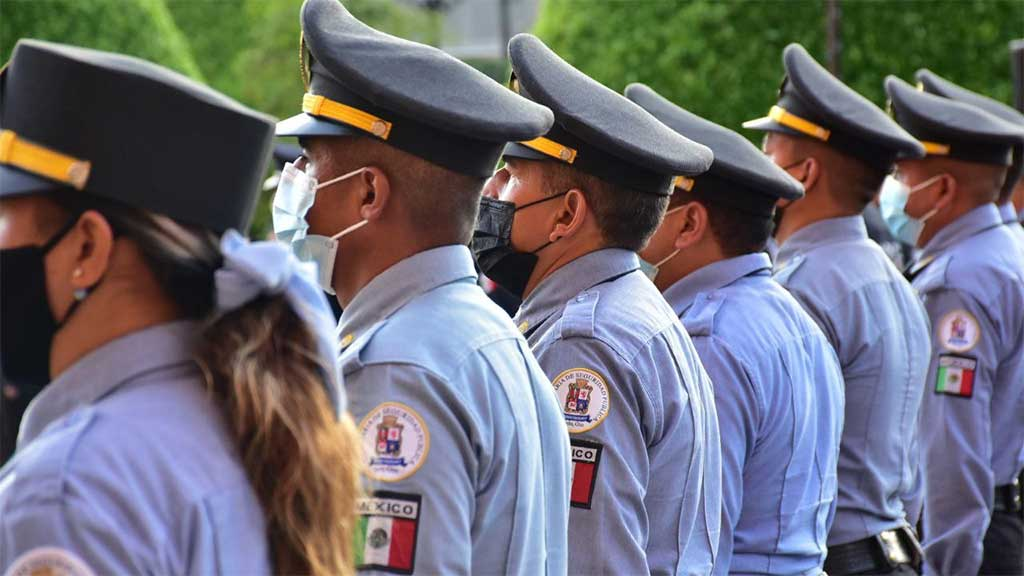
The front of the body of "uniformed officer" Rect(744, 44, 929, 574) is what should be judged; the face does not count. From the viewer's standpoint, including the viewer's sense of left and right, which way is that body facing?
facing away from the viewer and to the left of the viewer

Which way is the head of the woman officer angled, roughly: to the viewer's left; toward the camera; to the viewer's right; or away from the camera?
to the viewer's left

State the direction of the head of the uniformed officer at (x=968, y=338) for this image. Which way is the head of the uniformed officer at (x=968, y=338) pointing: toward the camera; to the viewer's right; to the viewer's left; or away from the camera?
to the viewer's left

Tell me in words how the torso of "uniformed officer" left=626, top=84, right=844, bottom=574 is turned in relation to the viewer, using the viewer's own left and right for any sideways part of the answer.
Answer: facing away from the viewer and to the left of the viewer

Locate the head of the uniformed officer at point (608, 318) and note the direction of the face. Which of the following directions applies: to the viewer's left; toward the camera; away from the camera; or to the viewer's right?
to the viewer's left

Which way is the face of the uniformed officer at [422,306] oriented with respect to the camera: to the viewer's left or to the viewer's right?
to the viewer's left

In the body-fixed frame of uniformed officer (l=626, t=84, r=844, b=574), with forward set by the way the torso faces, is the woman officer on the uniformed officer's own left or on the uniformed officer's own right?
on the uniformed officer's own left
